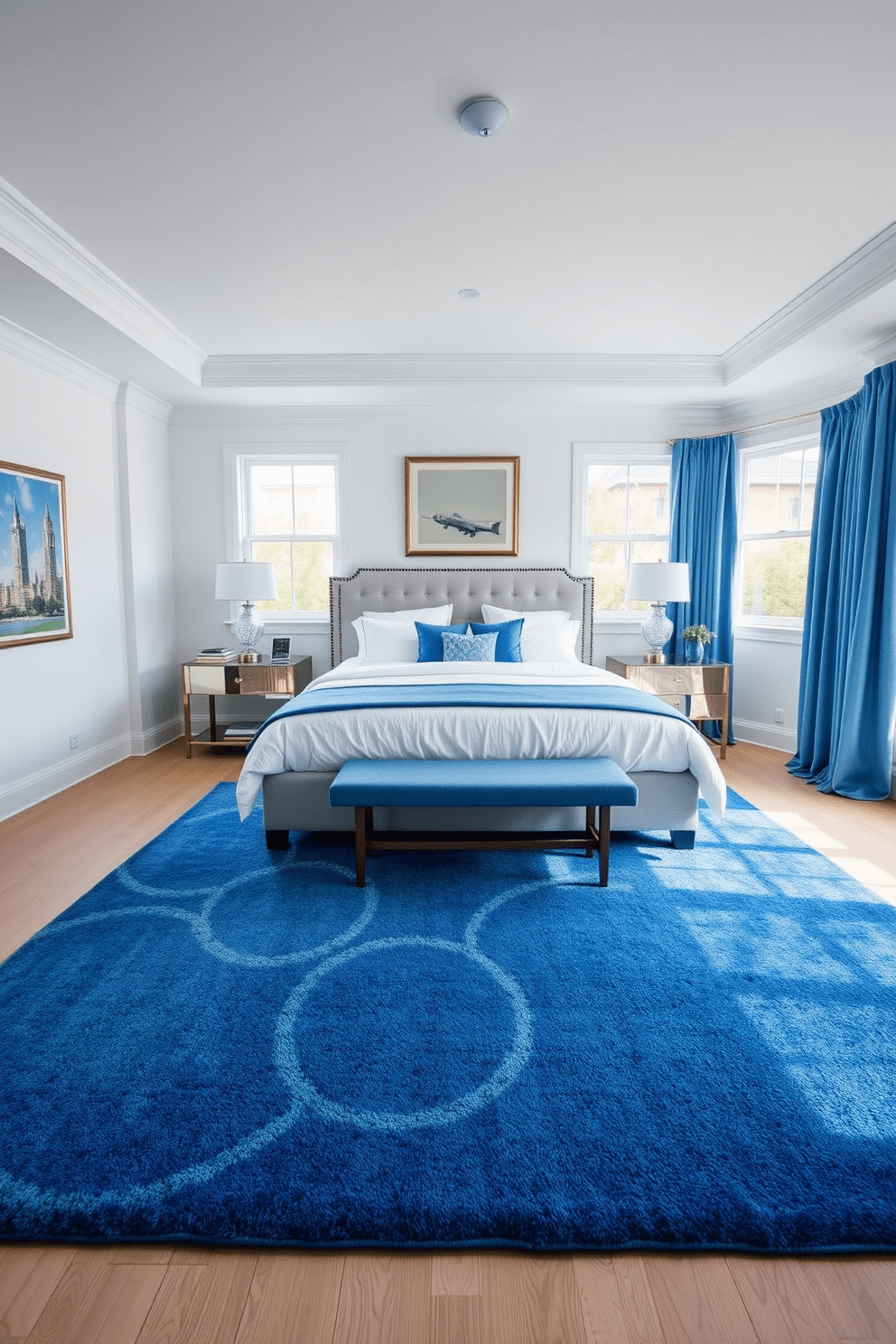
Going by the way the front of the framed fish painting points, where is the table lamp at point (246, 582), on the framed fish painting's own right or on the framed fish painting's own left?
on the framed fish painting's own right

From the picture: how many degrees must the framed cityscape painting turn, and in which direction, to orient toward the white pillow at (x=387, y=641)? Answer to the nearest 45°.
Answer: approximately 45° to its left

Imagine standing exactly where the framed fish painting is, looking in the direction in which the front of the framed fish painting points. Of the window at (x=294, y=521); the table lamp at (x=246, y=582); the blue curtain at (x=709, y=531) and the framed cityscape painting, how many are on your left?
1

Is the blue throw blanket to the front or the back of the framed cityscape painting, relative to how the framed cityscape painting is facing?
to the front

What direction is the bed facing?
toward the camera

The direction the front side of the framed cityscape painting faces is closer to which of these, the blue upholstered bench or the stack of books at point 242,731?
the blue upholstered bench

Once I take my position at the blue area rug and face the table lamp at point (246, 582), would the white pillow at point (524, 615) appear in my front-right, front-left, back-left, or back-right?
front-right

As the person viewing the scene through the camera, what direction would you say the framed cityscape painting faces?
facing the viewer and to the right of the viewer

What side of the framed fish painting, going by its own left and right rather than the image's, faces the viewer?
front

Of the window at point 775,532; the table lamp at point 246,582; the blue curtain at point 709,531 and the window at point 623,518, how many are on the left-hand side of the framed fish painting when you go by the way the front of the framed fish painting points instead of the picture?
3

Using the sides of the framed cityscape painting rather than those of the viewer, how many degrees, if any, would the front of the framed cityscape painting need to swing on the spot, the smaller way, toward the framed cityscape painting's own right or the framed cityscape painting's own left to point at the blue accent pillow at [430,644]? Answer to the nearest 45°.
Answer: approximately 45° to the framed cityscape painting's own left

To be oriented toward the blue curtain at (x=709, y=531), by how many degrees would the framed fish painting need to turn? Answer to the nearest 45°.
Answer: approximately 90° to its left

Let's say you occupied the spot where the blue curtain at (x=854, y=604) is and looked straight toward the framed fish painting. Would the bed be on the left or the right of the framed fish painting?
left

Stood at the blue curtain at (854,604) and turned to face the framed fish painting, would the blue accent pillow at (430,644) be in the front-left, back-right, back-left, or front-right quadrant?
front-left
